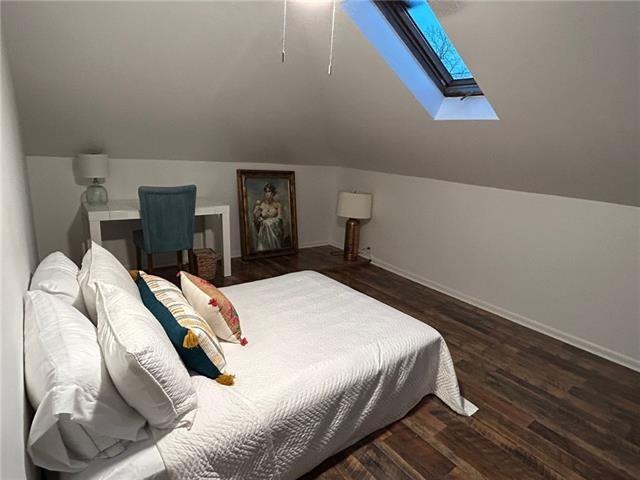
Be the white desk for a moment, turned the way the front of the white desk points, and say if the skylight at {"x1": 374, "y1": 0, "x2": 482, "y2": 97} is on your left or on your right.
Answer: on your left

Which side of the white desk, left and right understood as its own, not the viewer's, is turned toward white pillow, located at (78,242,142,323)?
front

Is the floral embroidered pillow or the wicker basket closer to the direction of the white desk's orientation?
the floral embroidered pillow

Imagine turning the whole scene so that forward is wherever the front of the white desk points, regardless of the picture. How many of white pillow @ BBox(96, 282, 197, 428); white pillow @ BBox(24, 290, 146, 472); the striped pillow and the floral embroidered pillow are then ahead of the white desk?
4

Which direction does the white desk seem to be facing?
toward the camera

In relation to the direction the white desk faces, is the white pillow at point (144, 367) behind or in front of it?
in front

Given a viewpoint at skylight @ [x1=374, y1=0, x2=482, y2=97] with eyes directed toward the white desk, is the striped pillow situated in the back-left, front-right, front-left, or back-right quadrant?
front-left

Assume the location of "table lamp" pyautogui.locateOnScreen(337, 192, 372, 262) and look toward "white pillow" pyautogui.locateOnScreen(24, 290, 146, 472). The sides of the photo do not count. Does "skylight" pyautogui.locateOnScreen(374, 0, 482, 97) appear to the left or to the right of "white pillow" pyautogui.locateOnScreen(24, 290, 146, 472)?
left

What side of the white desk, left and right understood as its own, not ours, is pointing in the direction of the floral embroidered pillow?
front

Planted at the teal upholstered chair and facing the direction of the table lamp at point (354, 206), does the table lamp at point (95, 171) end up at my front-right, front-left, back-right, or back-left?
back-left

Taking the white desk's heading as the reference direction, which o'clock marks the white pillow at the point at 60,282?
The white pillow is roughly at 12 o'clock from the white desk.

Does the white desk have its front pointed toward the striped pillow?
yes

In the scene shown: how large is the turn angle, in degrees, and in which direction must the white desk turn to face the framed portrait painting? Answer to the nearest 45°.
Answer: approximately 135° to its left

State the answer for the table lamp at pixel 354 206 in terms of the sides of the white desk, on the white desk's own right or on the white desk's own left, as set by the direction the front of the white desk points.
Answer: on the white desk's own left

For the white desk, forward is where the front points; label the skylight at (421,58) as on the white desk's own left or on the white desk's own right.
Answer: on the white desk's own left
